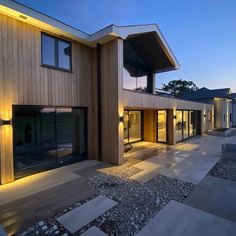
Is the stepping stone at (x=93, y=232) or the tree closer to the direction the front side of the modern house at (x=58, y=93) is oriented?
the stepping stone

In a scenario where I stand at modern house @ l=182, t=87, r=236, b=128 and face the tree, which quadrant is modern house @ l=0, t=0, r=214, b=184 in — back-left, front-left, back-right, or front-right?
back-left

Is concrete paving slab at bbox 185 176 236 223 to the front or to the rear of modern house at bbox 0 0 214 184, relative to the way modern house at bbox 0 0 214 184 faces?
to the front

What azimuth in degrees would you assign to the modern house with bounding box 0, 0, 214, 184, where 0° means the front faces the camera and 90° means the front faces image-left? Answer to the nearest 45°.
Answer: approximately 315°

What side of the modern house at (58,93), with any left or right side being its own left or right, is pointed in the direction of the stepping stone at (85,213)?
front

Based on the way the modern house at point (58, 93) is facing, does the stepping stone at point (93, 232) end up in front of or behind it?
in front

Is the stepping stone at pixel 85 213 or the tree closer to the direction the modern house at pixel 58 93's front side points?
the stepping stone

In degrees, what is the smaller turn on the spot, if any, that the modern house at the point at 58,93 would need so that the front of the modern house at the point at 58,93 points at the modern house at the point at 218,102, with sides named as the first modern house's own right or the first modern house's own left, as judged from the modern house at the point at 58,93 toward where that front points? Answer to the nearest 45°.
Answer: approximately 90° to the first modern house's own left

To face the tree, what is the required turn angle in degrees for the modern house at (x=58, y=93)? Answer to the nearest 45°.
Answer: approximately 90° to its left

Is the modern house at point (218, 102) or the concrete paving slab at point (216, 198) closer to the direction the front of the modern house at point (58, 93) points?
the concrete paving slab

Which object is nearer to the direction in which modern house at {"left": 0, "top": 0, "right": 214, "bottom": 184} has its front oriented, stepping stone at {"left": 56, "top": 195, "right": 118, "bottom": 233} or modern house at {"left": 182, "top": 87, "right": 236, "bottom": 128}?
the stepping stone
